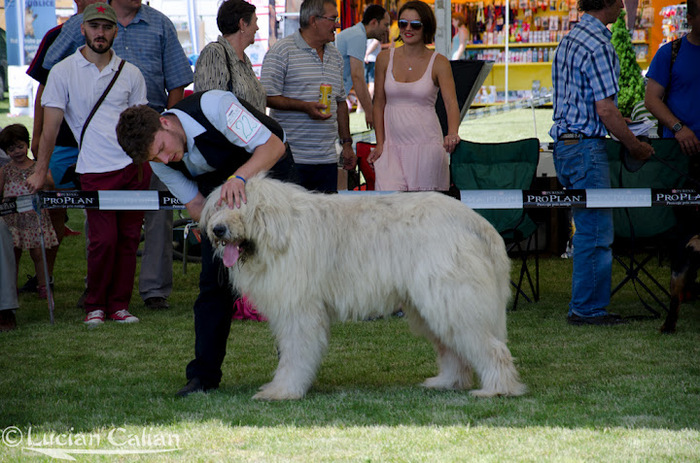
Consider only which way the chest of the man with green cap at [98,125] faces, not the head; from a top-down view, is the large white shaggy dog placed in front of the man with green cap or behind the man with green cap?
in front

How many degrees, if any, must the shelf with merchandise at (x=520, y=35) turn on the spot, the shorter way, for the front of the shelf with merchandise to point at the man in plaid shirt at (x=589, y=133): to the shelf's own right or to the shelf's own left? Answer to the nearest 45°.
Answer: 0° — it already faces them

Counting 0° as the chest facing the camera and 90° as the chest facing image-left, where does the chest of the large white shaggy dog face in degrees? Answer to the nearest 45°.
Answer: approximately 90°

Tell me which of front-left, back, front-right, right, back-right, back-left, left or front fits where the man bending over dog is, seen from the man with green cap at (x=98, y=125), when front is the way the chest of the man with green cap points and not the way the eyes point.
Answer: front

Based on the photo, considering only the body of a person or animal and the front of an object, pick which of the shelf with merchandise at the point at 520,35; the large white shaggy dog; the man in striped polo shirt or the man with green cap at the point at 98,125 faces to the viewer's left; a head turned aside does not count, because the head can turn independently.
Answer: the large white shaggy dog

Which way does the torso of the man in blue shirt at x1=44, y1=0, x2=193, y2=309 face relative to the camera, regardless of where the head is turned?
toward the camera

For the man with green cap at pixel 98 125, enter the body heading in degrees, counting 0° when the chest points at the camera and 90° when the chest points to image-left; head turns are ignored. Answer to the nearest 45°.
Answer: approximately 0°

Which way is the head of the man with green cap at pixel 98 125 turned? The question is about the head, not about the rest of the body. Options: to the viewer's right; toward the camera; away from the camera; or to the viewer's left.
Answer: toward the camera

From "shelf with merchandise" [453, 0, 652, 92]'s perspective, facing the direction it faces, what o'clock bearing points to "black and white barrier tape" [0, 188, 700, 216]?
The black and white barrier tape is roughly at 12 o'clock from the shelf with merchandise.

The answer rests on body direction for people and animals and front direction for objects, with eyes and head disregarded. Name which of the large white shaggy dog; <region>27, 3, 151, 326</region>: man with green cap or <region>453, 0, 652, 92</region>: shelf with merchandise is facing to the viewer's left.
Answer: the large white shaggy dog

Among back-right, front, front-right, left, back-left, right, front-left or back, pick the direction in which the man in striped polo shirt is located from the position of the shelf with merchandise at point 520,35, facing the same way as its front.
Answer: front

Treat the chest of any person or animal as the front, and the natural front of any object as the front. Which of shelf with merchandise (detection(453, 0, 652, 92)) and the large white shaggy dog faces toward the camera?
the shelf with merchandise

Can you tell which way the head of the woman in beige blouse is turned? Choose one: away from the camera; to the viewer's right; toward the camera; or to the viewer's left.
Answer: to the viewer's right

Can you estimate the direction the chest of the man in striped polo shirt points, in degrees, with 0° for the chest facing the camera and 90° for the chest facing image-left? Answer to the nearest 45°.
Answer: approximately 315°
